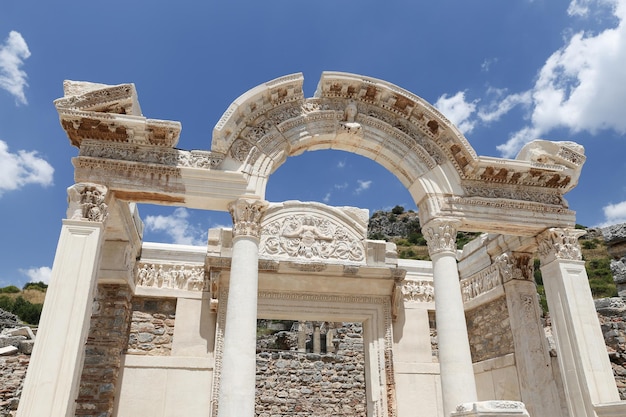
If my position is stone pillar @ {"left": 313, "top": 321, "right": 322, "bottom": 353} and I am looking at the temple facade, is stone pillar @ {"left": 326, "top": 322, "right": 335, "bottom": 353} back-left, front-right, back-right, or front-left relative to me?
front-left

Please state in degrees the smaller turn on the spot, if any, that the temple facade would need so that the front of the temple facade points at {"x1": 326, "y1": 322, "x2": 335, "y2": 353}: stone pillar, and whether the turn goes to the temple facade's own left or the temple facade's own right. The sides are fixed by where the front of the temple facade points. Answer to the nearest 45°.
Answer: approximately 180°

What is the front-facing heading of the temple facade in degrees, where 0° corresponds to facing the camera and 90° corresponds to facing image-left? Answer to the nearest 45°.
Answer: approximately 0°

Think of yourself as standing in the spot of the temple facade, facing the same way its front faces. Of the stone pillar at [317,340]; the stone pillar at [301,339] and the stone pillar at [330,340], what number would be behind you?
3

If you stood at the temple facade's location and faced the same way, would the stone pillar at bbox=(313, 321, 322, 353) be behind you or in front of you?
behind

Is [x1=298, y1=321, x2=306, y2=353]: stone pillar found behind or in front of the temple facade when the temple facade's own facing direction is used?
behind
